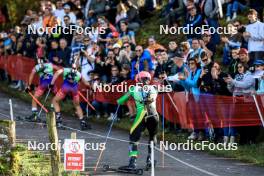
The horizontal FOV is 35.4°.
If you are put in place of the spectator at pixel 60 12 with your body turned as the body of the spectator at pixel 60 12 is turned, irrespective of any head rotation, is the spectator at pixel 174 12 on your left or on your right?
on your left

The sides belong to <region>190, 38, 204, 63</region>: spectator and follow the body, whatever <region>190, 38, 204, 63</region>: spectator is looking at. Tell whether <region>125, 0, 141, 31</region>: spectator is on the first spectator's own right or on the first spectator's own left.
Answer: on the first spectator's own right

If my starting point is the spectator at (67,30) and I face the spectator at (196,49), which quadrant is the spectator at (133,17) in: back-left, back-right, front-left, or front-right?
front-left

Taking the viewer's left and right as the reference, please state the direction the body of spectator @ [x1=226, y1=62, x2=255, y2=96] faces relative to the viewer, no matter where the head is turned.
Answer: facing the viewer and to the left of the viewer

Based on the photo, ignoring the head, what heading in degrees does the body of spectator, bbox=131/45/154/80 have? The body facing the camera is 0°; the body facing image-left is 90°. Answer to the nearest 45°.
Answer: approximately 45°

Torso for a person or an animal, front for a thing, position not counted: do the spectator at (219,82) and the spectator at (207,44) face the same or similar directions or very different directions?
same or similar directions

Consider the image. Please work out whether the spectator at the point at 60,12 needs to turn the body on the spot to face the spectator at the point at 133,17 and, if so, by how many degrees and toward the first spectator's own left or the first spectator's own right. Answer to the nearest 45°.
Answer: approximately 45° to the first spectator's own left

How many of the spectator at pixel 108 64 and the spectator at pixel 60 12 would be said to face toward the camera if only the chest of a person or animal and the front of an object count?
2

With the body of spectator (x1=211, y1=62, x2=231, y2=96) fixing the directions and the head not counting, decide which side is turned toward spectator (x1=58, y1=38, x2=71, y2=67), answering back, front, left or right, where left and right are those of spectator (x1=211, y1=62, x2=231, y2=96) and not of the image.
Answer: right

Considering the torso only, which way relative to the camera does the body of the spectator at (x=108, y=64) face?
toward the camera

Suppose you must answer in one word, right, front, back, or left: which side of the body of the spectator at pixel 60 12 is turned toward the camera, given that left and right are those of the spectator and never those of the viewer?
front
